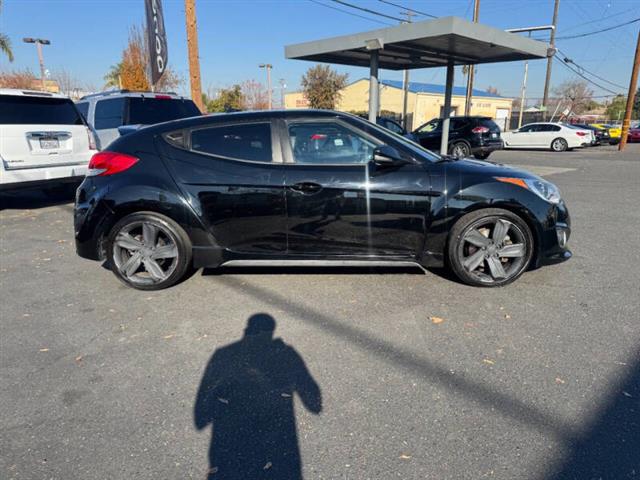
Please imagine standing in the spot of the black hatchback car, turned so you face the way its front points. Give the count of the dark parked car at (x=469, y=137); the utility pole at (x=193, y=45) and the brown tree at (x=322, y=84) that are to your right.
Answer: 0

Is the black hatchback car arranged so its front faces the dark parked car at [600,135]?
no

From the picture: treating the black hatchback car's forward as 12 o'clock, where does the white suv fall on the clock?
The white suv is roughly at 7 o'clock from the black hatchback car.

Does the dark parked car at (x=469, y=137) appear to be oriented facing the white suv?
no

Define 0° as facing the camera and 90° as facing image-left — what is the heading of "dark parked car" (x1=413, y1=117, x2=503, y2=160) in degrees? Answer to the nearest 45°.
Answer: approximately 135°

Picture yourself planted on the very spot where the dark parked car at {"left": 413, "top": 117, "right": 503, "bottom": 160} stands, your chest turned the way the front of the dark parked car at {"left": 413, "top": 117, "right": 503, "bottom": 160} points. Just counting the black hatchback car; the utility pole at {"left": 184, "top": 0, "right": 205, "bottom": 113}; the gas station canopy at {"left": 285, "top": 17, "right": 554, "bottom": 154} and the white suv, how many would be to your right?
0

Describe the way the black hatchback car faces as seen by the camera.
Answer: facing to the right of the viewer

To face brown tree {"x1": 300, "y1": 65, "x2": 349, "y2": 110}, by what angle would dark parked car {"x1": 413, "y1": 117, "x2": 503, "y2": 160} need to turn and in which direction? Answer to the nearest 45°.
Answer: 0° — it already faces it

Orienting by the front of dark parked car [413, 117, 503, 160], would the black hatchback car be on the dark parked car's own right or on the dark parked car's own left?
on the dark parked car's own left

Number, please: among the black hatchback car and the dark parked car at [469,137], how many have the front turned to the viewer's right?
1

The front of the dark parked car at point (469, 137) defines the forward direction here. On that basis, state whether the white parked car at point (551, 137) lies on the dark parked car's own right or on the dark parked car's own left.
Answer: on the dark parked car's own right

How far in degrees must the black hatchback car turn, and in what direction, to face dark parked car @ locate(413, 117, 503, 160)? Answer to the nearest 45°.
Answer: approximately 45° to its left

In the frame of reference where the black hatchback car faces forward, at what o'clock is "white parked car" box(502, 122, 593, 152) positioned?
The white parked car is roughly at 10 o'clock from the black hatchback car.

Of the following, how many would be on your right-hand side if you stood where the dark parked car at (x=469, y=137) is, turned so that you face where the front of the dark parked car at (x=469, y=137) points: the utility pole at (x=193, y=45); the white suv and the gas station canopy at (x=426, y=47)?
0

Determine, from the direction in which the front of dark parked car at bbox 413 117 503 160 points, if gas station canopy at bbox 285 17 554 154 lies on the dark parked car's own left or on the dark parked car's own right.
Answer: on the dark parked car's own left

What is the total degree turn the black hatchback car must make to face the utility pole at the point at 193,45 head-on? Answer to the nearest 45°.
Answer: approximately 90° to its left
